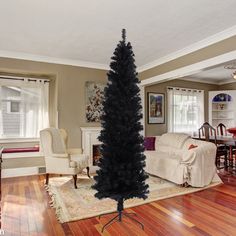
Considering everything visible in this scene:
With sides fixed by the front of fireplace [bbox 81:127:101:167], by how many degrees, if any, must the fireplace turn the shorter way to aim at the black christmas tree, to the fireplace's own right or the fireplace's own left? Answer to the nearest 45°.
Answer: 0° — it already faces it

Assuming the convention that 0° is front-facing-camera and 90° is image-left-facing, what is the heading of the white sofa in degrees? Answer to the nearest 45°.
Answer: approximately 45°

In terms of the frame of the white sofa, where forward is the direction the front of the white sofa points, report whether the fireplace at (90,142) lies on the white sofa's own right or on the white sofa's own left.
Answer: on the white sofa's own right

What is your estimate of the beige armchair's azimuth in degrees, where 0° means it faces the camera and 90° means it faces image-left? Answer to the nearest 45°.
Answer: approximately 315°

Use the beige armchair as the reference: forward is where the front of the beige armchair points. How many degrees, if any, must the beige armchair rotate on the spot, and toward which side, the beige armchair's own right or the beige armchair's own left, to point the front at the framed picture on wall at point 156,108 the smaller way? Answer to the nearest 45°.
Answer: approximately 90° to the beige armchair's own left

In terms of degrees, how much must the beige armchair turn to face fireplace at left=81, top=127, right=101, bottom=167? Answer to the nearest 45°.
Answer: approximately 90° to its left

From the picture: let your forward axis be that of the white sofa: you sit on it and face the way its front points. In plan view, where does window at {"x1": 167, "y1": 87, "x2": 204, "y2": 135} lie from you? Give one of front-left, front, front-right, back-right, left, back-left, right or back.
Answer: back-right

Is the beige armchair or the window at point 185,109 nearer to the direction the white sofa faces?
the beige armchair
